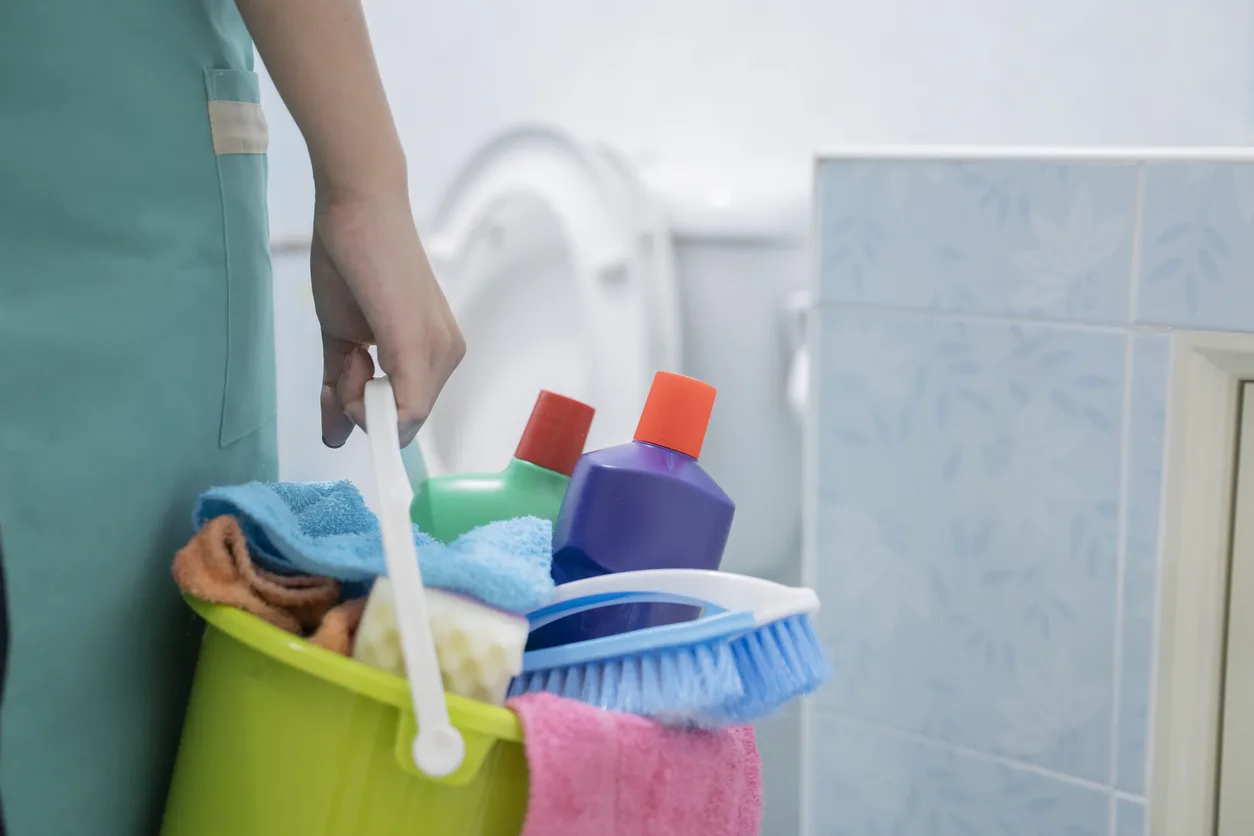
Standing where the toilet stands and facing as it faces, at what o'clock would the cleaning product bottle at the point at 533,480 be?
The cleaning product bottle is roughly at 11 o'clock from the toilet.

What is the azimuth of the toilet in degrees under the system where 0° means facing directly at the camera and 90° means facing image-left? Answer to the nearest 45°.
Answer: approximately 45°

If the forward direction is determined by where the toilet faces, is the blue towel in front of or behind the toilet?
in front

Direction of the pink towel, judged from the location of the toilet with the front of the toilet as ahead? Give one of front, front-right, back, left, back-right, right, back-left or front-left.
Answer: front-left

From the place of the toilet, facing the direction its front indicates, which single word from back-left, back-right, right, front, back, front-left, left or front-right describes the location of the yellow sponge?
front-left

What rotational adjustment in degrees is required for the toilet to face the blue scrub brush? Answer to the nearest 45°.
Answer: approximately 45° to its left
